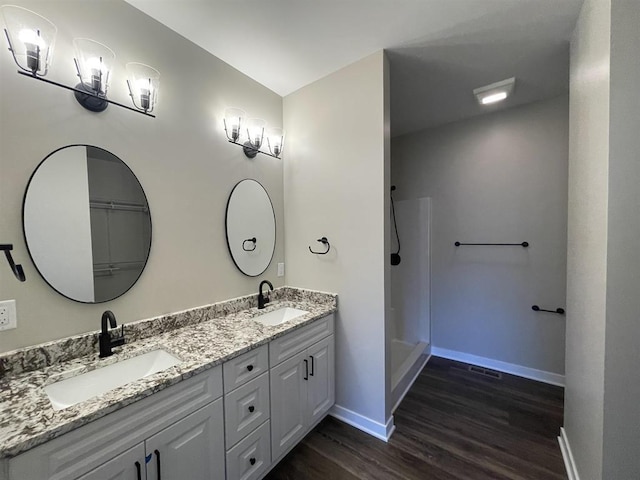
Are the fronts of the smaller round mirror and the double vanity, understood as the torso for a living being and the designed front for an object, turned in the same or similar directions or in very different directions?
same or similar directions

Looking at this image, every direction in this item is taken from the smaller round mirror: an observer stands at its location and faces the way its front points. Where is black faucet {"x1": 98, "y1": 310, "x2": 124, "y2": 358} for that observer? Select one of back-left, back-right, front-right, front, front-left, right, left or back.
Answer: right

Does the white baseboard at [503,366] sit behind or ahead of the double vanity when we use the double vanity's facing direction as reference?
ahead

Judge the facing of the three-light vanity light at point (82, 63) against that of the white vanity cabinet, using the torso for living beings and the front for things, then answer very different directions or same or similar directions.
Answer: same or similar directions

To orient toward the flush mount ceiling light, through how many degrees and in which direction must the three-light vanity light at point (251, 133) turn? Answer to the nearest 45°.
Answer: approximately 45° to its left

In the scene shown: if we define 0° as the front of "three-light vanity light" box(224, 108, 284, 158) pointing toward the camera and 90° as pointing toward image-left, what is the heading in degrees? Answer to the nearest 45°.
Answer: approximately 315°

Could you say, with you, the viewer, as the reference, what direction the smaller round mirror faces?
facing the viewer and to the right of the viewer

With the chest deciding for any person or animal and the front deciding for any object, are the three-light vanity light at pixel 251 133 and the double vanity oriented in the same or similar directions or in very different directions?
same or similar directions

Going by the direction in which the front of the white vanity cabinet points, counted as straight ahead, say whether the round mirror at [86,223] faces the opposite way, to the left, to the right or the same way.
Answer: the same way

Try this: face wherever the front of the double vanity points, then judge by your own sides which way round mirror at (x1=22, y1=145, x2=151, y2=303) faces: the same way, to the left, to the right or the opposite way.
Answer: the same way

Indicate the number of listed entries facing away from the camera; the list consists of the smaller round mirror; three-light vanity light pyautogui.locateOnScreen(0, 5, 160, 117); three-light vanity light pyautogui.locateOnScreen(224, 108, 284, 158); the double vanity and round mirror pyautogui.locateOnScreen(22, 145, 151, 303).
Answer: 0

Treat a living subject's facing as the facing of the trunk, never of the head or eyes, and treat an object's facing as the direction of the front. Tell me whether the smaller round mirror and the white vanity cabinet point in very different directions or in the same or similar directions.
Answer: same or similar directions

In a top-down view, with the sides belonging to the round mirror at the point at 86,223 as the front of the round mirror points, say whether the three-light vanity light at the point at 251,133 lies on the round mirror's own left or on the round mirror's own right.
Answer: on the round mirror's own left

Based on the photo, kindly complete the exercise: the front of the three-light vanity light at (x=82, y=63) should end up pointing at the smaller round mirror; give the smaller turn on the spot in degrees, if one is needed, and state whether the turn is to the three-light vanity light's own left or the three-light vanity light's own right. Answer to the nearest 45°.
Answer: approximately 45° to the three-light vanity light's own left

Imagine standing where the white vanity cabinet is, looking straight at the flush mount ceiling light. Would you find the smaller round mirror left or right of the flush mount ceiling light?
left

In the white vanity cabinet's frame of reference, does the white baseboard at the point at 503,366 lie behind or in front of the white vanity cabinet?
in front
